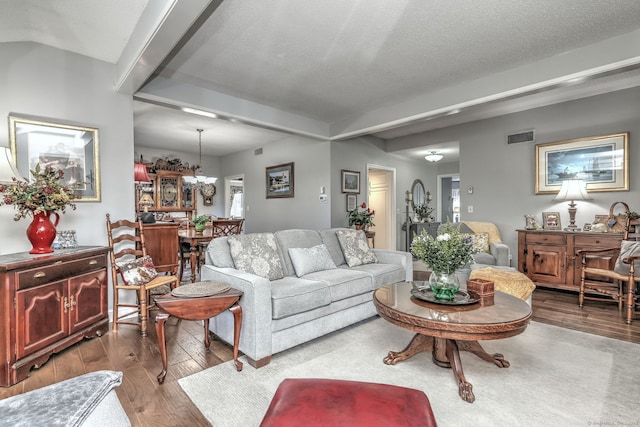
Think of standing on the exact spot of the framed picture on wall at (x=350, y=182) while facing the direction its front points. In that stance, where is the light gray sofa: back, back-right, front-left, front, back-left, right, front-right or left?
front-right

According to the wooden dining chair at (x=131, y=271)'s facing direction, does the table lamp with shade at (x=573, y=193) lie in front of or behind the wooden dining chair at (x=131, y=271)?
in front

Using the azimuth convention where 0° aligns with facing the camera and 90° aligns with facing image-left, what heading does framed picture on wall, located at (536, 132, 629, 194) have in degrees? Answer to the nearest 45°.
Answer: approximately 45°

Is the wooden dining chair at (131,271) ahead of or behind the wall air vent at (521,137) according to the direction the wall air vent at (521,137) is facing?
ahead

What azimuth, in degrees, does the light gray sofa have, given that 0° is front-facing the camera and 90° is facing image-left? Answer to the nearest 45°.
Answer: approximately 315°

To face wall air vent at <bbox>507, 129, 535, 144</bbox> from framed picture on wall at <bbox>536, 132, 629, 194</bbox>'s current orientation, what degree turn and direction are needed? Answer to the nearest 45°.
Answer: approximately 45° to its right

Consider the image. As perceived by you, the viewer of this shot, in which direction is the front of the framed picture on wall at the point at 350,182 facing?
facing the viewer and to the right of the viewer

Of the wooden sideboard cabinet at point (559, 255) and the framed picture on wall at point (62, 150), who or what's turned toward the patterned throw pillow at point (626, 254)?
the framed picture on wall

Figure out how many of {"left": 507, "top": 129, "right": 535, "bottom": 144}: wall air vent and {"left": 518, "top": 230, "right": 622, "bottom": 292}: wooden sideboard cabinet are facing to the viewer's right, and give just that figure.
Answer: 0
